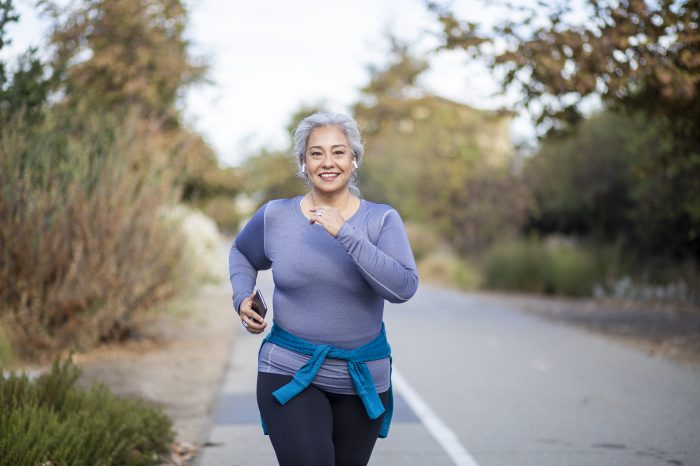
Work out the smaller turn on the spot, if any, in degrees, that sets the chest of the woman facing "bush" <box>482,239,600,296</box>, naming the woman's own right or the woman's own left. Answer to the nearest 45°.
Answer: approximately 180°

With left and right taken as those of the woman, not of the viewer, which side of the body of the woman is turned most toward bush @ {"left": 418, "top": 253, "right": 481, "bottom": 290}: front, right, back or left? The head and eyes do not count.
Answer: back

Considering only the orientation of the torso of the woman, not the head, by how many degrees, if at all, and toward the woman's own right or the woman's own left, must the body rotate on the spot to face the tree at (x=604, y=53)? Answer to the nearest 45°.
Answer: approximately 135° to the woman's own left

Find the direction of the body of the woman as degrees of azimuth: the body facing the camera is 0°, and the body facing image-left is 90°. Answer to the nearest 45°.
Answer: approximately 0°

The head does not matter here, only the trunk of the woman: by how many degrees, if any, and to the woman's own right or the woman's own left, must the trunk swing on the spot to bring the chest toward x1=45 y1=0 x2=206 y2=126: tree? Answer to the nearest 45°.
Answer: approximately 180°

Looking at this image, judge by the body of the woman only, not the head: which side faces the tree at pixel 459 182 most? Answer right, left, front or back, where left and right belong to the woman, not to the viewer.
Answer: back

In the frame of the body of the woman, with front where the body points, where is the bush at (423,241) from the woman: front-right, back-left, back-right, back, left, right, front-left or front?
back

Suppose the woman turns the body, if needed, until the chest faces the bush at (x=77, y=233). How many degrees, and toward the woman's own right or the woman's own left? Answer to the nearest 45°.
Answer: approximately 180°
